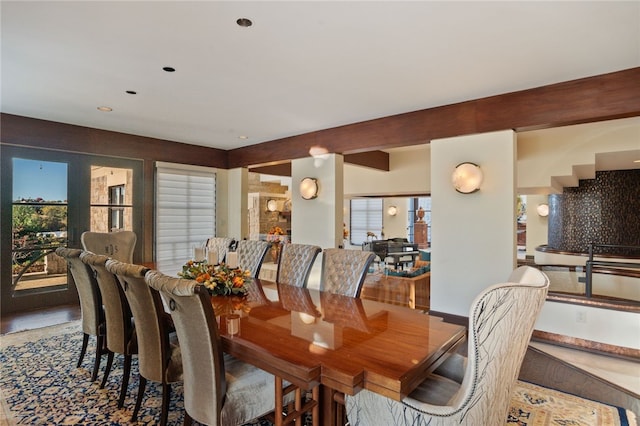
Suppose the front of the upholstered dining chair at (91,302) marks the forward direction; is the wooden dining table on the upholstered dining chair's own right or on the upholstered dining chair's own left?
on the upholstered dining chair's own right

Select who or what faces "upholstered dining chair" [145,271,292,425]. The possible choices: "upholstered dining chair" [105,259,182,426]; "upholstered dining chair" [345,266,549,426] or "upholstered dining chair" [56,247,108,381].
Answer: "upholstered dining chair" [345,266,549,426]

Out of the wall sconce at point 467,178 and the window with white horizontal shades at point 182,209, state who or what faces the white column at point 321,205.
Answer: the window with white horizontal shades

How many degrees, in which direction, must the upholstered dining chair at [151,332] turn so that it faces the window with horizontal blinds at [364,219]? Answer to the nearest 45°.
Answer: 0° — it already faces it

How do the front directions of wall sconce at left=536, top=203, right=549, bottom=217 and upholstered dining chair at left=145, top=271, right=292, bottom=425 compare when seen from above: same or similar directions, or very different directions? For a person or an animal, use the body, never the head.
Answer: very different directions

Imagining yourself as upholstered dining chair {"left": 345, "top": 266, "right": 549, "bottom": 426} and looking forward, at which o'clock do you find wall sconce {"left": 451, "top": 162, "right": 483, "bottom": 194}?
The wall sconce is roughly at 3 o'clock from the upholstered dining chair.

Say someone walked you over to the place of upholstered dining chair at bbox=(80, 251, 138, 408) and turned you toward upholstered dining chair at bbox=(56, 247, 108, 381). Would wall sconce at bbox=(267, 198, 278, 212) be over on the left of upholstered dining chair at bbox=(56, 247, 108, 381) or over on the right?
right

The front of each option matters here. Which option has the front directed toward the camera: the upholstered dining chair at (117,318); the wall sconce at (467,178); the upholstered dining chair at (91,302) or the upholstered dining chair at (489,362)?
the wall sconce

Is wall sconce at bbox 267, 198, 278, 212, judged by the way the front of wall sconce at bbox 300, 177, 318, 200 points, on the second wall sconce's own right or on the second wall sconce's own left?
on the second wall sconce's own right

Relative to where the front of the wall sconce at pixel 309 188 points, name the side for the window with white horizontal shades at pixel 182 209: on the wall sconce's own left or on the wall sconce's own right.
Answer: on the wall sconce's own right

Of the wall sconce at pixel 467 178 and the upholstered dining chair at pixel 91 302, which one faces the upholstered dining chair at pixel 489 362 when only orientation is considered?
the wall sconce

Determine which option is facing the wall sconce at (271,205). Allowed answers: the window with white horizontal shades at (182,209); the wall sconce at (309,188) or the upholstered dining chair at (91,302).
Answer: the upholstered dining chair

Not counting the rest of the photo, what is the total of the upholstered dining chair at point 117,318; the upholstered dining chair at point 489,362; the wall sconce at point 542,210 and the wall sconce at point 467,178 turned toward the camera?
2
